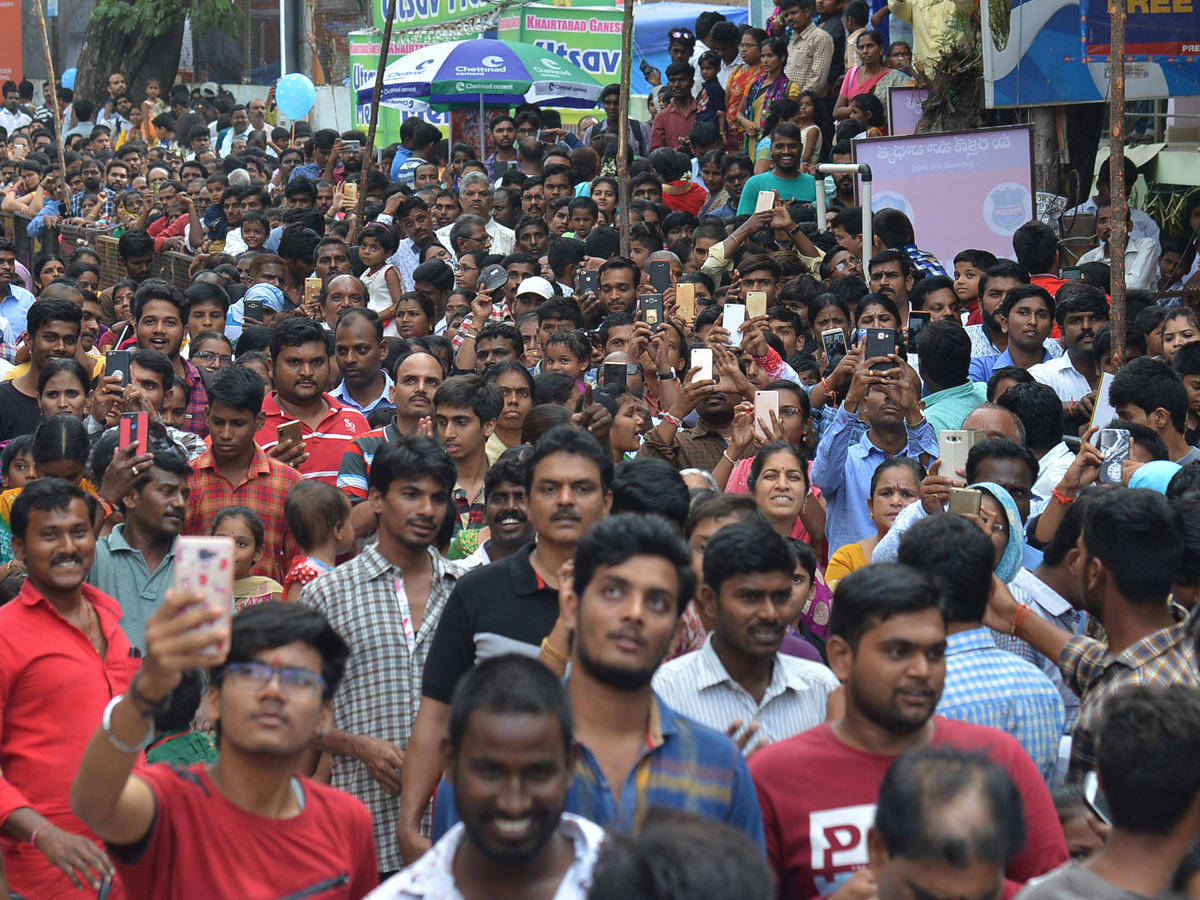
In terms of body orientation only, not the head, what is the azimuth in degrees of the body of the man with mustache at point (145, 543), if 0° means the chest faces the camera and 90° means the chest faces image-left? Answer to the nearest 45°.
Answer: approximately 315°

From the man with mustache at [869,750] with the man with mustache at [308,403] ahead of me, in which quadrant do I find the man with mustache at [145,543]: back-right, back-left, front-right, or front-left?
front-left

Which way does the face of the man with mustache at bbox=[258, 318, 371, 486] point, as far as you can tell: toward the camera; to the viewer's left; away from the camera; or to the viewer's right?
toward the camera

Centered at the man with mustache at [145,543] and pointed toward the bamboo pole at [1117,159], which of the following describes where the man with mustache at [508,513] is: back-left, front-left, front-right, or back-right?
front-right

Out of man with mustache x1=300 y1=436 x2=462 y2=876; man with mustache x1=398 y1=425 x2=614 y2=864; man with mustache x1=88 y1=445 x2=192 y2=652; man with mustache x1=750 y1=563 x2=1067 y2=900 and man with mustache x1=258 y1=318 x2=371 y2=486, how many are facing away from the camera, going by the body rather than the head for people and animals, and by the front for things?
0

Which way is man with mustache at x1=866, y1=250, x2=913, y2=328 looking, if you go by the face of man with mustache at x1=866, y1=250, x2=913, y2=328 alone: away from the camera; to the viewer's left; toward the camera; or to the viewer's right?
toward the camera

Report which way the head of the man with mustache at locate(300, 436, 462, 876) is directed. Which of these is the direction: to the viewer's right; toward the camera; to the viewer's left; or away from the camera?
toward the camera

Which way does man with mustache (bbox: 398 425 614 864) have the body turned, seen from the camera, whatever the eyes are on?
toward the camera

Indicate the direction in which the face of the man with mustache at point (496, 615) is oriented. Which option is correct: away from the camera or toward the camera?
toward the camera

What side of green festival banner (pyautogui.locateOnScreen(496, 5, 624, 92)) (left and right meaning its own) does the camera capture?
front

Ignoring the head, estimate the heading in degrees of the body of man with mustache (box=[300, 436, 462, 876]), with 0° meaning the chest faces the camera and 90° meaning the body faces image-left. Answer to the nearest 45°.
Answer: approximately 315°

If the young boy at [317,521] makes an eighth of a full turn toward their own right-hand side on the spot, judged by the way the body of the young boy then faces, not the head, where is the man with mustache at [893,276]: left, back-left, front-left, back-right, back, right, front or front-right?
front-left
